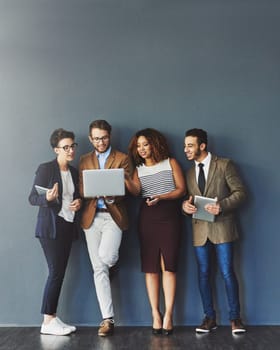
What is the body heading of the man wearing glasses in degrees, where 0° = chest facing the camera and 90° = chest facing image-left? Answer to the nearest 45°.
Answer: approximately 0°

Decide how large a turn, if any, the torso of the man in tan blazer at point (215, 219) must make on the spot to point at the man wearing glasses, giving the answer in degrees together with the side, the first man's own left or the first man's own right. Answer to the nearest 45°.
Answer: approximately 45° to the first man's own right

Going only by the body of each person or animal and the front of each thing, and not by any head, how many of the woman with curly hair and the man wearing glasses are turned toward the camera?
2

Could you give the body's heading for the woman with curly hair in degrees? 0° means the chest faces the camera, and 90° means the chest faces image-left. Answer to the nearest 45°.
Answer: approximately 0°

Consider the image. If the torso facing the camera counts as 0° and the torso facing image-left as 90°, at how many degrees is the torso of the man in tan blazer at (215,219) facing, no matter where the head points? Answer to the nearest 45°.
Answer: approximately 45°
